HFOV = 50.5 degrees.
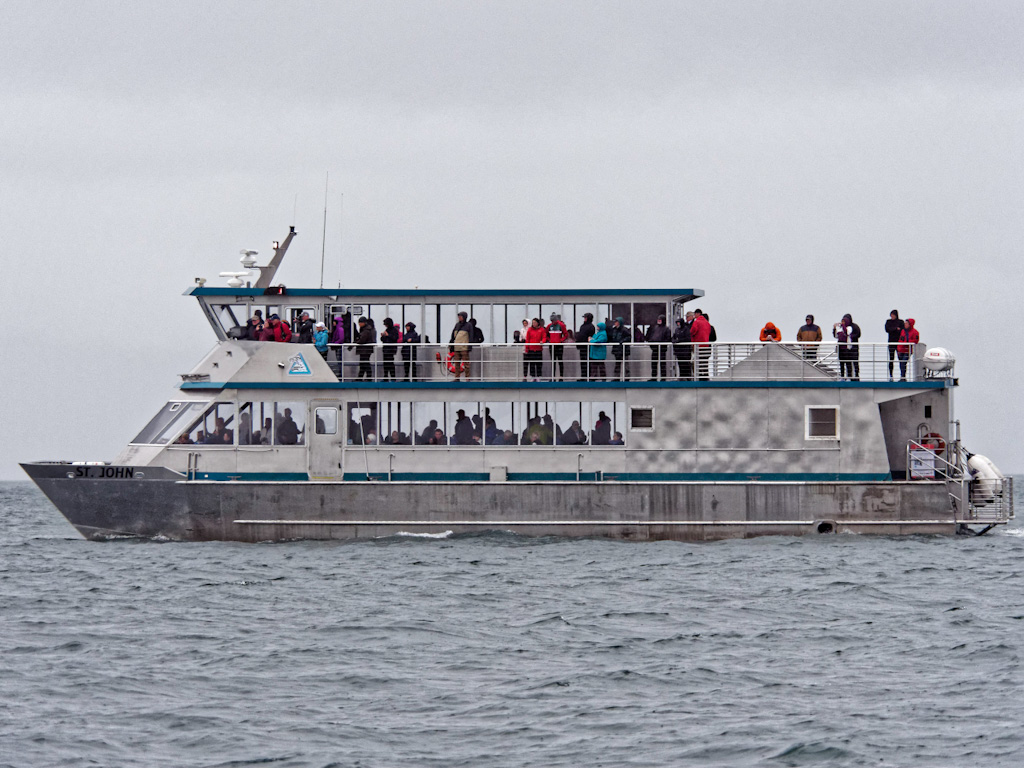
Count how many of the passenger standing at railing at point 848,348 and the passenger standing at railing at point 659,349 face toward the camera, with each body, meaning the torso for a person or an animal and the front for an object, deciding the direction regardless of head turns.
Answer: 2

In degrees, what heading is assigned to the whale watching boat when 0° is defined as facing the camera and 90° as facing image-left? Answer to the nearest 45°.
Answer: approximately 90°

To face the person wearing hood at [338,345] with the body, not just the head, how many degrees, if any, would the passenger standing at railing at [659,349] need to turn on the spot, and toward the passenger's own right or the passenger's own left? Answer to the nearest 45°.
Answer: approximately 90° to the passenger's own right

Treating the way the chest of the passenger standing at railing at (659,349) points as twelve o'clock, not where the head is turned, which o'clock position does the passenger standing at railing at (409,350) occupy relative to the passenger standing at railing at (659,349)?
the passenger standing at railing at (409,350) is roughly at 3 o'clock from the passenger standing at railing at (659,349).

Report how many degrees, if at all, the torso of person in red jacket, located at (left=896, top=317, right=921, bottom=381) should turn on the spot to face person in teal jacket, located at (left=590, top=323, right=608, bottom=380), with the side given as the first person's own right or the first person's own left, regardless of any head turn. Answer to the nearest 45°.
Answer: approximately 45° to the first person's own right

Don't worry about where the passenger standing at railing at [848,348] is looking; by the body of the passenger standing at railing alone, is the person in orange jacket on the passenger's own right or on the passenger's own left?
on the passenger's own right

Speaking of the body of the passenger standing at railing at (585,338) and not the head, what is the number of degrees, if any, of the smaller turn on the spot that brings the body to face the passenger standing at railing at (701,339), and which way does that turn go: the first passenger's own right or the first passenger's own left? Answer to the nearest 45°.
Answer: approximately 135° to the first passenger's own left

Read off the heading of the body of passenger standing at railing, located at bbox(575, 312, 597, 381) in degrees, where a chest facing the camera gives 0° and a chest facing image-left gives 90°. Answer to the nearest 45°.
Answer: approximately 45°

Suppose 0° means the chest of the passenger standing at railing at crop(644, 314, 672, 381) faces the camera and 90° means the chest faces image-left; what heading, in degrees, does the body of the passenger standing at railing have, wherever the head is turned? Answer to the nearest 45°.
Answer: approximately 0°
